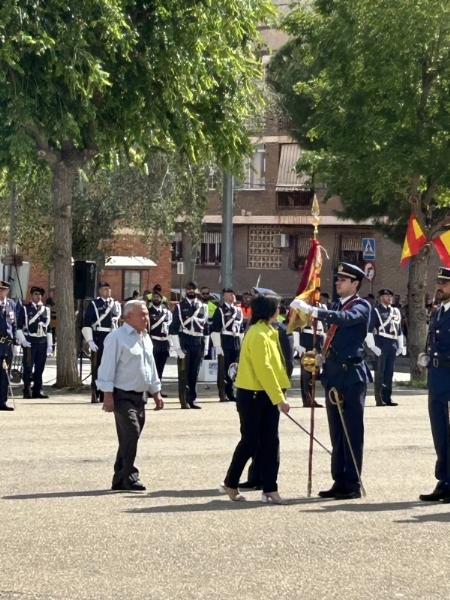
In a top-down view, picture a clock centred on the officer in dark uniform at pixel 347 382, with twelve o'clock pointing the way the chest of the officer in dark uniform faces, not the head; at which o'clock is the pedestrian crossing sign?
The pedestrian crossing sign is roughly at 3 o'clock from the officer in dark uniform.

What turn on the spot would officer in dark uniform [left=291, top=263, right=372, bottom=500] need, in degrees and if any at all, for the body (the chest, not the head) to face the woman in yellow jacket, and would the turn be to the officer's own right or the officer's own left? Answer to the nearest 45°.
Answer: approximately 45° to the officer's own left

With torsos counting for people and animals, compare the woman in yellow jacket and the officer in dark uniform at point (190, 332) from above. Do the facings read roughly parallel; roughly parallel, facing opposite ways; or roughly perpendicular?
roughly perpendicular

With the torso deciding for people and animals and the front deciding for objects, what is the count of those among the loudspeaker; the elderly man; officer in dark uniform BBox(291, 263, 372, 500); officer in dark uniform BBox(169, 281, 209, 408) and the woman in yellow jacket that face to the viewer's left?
1

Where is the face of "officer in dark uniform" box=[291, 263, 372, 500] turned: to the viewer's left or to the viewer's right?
to the viewer's left

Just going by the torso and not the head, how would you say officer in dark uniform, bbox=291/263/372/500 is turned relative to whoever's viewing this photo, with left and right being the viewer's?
facing to the left of the viewer

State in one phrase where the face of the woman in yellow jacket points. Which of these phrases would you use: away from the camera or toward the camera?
away from the camera

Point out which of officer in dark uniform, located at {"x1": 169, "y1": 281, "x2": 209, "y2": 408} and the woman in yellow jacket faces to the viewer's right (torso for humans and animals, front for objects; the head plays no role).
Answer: the woman in yellow jacket

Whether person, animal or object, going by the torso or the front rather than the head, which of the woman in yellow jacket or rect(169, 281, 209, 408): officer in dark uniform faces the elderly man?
the officer in dark uniform

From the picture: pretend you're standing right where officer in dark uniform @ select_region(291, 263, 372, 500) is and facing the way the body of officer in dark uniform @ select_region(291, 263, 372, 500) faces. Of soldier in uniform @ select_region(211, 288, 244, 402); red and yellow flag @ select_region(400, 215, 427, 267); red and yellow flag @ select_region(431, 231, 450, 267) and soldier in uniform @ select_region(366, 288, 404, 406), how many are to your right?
4

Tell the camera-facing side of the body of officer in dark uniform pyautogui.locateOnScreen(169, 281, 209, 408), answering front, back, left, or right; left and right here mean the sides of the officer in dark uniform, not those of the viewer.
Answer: front

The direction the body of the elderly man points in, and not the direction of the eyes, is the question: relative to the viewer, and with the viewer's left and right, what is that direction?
facing the viewer and to the right of the viewer

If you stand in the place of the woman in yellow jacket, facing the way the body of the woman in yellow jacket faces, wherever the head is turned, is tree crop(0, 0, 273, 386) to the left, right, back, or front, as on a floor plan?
left

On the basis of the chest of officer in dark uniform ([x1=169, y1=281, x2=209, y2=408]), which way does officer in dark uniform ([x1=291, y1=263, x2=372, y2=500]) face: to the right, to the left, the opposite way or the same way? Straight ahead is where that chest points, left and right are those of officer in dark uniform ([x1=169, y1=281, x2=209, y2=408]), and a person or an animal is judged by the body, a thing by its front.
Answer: to the right
